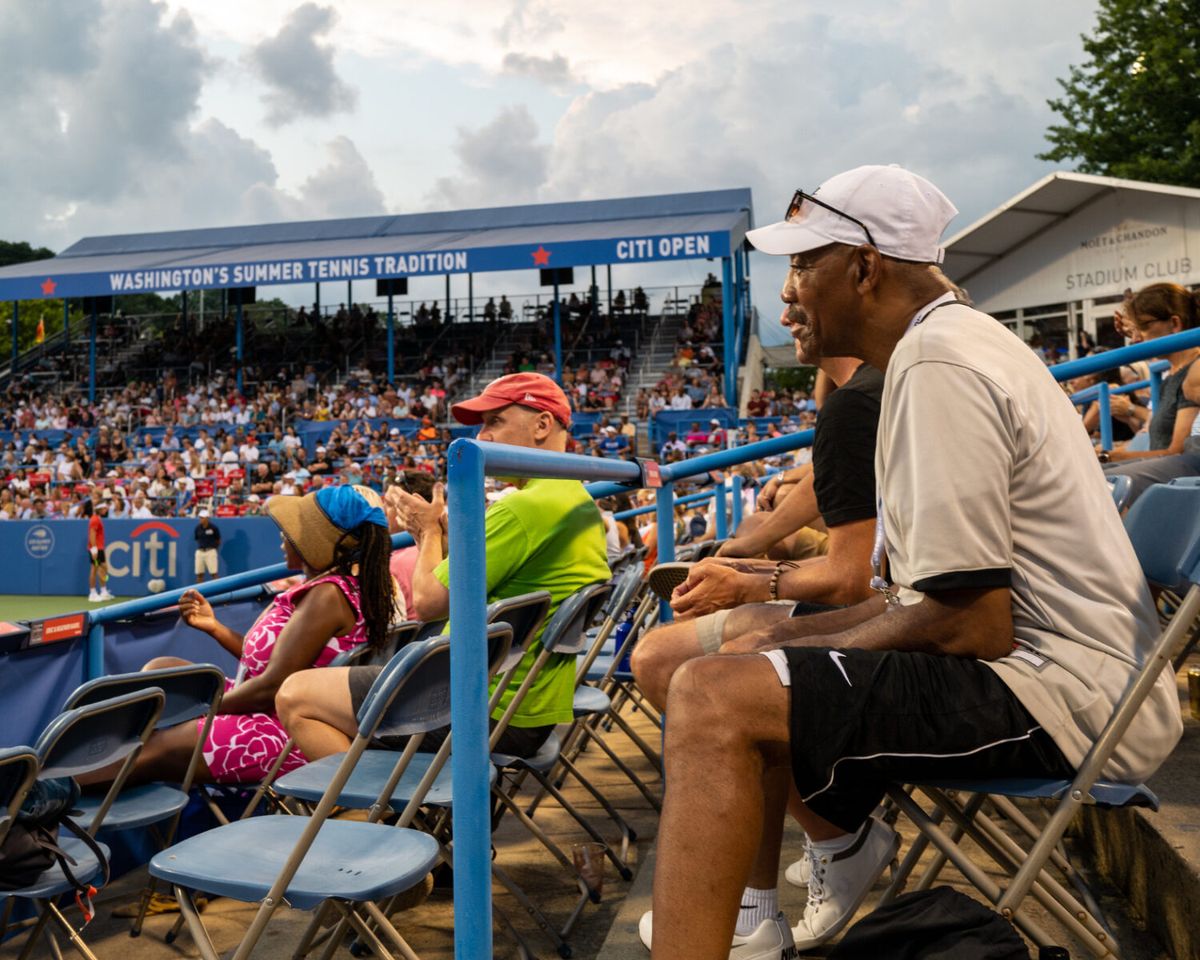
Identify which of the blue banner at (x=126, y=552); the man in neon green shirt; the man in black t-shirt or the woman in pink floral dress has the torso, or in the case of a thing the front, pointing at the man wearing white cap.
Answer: the blue banner

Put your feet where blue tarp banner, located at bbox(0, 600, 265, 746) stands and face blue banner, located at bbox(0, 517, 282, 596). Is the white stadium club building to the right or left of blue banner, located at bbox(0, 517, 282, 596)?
right

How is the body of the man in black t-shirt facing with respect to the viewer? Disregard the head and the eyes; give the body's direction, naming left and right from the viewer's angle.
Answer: facing to the left of the viewer

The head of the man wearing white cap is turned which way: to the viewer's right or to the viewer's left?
to the viewer's left

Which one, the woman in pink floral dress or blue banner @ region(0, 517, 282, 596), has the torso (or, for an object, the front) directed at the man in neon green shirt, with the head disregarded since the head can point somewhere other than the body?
the blue banner

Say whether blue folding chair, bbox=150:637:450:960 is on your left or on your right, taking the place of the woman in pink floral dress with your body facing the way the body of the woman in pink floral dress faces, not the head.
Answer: on your left

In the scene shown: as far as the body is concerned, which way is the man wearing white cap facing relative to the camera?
to the viewer's left

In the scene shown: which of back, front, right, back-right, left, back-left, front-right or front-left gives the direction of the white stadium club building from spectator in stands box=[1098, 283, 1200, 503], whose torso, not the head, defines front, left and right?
right

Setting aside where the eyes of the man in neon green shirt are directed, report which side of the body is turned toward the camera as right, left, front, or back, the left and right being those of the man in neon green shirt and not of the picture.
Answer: left

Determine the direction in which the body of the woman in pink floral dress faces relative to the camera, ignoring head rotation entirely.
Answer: to the viewer's left

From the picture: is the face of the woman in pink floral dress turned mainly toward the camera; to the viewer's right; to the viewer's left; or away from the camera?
to the viewer's left

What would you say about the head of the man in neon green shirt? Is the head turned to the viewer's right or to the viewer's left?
to the viewer's left

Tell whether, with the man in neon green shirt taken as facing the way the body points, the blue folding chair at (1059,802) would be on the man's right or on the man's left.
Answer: on the man's left
